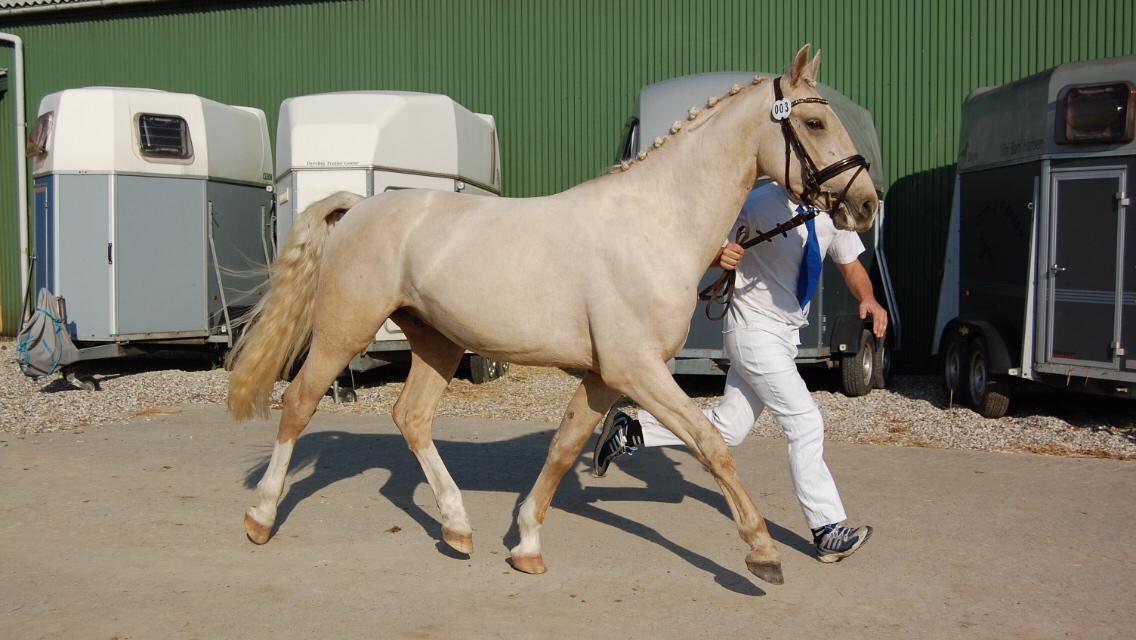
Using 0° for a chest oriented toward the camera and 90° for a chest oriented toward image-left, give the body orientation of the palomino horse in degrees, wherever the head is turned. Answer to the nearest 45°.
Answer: approximately 270°

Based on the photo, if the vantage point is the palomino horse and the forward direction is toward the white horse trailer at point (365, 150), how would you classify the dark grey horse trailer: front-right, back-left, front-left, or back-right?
front-right

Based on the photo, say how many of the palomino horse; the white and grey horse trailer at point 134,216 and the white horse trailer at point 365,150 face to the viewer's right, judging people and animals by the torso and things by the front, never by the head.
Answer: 1

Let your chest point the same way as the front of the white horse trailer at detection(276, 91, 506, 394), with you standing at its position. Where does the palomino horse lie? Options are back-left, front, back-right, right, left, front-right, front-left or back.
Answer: front-left

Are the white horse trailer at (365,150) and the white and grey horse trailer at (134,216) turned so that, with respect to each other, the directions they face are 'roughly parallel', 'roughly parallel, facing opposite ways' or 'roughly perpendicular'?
roughly parallel

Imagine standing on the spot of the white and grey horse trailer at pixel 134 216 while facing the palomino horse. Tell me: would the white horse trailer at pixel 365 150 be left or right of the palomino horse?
left

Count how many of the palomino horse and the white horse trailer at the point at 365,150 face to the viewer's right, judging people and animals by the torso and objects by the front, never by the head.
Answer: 1

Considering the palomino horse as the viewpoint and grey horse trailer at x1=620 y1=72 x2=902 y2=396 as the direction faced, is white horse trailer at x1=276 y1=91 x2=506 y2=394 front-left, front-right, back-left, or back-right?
front-left

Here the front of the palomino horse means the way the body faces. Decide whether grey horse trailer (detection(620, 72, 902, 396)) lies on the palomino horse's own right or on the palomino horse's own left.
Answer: on the palomino horse's own left

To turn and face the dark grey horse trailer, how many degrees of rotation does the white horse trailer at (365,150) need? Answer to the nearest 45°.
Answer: approximately 90° to its left

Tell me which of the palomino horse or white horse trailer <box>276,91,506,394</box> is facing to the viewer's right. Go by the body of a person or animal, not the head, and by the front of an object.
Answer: the palomino horse

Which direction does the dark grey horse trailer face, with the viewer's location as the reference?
facing the viewer and to the right of the viewer

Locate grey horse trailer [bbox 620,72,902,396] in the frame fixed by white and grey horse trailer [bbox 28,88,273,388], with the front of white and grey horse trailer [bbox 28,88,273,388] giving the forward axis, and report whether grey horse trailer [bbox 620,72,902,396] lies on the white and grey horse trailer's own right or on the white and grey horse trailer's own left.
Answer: on the white and grey horse trailer's own left
